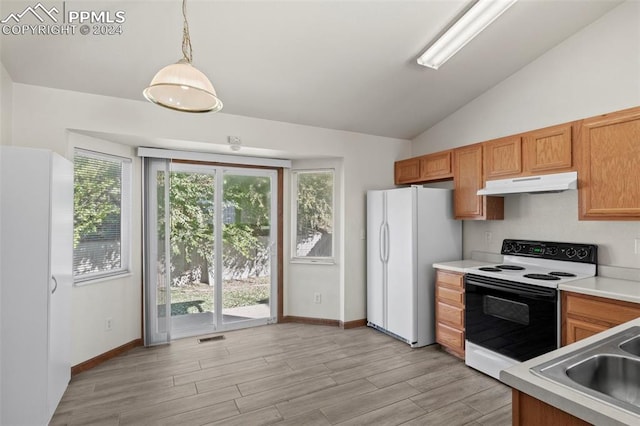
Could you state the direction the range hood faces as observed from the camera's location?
facing the viewer and to the left of the viewer

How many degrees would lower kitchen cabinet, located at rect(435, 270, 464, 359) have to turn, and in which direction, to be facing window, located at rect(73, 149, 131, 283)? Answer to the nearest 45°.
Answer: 0° — it already faces it

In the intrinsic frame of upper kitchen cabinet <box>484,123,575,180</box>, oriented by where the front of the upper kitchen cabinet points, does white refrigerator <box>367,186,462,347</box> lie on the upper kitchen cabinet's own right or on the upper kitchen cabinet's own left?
on the upper kitchen cabinet's own right

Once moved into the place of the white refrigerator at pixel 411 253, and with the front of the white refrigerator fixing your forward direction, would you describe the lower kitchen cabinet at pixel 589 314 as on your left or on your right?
on your left

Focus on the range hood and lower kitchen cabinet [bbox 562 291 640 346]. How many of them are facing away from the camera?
0

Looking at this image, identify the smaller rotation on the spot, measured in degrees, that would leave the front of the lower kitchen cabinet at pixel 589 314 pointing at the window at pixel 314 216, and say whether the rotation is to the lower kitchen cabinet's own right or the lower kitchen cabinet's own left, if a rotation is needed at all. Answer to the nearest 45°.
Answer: approximately 45° to the lower kitchen cabinet's own right

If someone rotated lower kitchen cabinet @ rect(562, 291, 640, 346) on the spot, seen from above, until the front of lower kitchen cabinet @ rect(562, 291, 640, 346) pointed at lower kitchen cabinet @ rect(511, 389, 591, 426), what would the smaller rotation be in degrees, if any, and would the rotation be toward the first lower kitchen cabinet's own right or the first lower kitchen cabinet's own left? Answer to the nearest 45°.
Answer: approximately 45° to the first lower kitchen cabinet's own left

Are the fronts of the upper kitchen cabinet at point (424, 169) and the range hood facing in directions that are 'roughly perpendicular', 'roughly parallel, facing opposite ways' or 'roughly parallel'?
roughly parallel

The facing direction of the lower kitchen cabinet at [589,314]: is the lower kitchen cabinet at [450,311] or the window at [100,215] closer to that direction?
the window

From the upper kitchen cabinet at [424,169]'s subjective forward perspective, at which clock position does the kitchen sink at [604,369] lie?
The kitchen sink is roughly at 10 o'clock from the upper kitchen cabinet.

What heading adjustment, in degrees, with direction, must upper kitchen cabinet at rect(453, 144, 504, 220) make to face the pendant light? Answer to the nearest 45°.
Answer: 0° — it already faces it

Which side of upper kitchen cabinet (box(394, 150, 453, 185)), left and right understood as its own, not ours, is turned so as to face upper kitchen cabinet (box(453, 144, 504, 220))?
left

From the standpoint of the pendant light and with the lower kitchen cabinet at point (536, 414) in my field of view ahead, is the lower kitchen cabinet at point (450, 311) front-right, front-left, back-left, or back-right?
front-left

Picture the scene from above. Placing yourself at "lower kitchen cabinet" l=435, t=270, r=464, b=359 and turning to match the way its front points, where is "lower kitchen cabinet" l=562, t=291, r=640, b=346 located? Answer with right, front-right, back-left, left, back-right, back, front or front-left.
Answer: left

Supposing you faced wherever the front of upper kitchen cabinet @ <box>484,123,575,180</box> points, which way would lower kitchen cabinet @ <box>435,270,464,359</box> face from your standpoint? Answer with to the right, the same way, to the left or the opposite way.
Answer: the same way

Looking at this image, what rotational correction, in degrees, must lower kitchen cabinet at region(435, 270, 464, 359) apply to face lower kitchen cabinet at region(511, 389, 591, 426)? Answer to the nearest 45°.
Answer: approximately 45° to its left

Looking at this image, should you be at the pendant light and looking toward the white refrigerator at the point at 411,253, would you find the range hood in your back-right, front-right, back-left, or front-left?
front-right

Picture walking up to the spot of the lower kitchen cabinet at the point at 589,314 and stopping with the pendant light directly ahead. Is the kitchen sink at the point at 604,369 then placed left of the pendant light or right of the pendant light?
left

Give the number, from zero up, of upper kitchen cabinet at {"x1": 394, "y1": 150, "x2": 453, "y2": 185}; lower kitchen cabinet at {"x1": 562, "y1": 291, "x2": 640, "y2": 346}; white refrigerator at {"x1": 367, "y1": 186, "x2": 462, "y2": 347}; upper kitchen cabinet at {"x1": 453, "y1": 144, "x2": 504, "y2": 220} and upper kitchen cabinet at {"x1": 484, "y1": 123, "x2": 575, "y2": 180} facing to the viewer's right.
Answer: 0

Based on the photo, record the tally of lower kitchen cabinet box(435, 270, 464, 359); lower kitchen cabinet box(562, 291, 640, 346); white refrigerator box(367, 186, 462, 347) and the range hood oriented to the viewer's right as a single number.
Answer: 0

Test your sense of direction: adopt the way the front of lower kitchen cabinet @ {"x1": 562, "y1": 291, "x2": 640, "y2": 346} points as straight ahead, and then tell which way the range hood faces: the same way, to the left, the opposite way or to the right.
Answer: the same way
